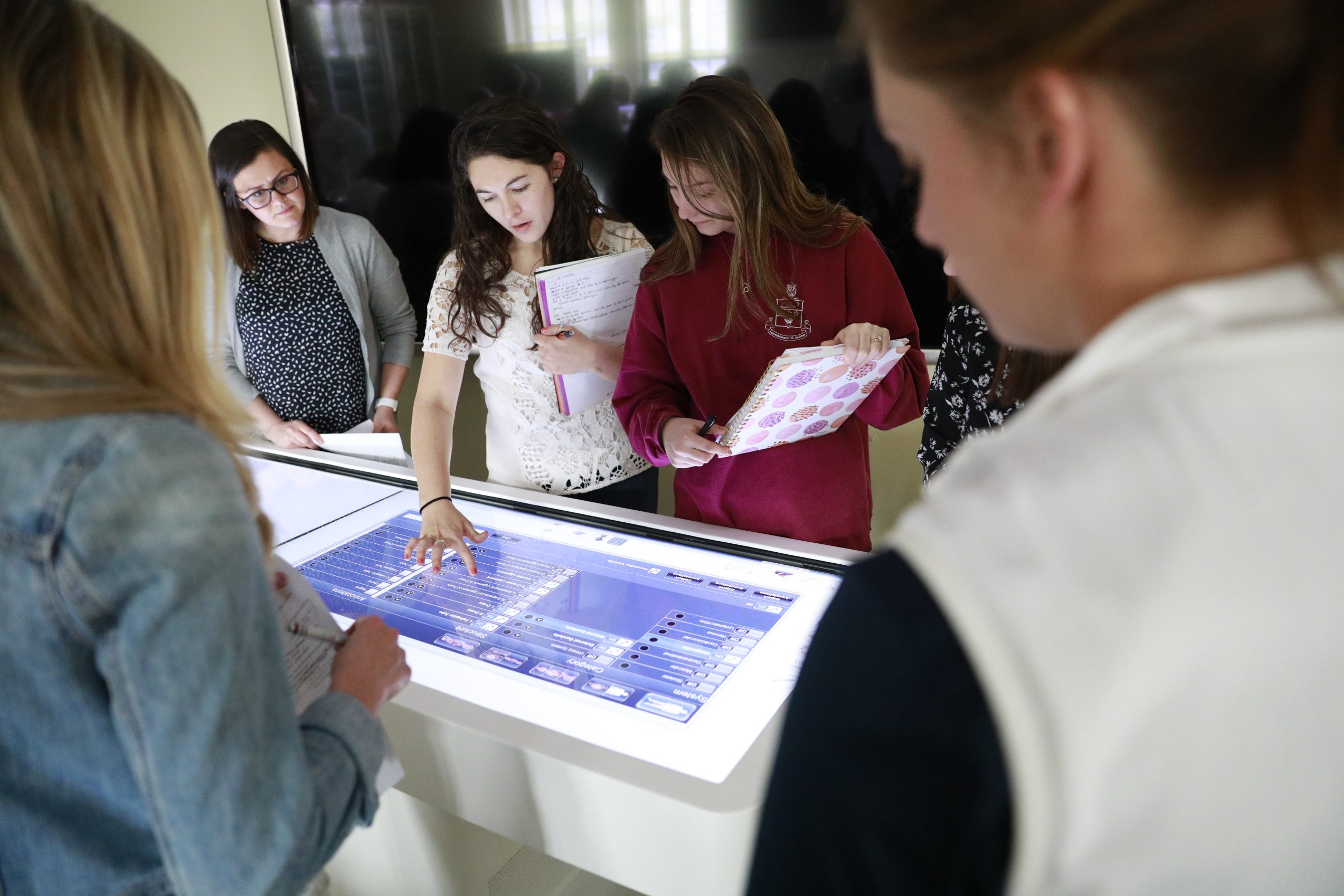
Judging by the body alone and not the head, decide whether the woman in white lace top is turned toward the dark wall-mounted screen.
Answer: no

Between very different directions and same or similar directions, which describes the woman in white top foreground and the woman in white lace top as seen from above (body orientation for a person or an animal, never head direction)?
very different directions

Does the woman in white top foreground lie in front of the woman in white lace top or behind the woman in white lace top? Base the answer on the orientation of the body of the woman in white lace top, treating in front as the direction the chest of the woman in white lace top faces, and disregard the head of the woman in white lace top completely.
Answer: in front

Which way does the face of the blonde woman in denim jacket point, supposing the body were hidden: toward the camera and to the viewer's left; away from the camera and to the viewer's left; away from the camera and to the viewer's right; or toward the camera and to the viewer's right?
away from the camera and to the viewer's right

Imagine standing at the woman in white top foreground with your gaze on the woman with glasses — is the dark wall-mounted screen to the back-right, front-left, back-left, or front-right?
front-right

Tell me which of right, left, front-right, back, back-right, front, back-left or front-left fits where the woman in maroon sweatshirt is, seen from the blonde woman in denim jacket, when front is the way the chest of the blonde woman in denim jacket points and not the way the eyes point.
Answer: front

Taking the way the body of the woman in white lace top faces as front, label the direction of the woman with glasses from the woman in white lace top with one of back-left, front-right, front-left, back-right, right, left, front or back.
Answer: back-right

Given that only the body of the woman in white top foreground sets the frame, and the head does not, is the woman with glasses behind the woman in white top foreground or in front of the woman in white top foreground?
in front

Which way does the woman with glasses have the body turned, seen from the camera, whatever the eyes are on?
toward the camera

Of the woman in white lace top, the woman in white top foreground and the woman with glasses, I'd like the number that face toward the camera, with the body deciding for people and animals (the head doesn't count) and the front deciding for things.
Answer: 2

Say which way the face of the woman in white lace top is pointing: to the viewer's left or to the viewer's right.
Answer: to the viewer's left

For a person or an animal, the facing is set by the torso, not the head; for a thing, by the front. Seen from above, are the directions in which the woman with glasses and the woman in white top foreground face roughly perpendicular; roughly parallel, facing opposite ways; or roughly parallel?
roughly parallel, facing opposite ways

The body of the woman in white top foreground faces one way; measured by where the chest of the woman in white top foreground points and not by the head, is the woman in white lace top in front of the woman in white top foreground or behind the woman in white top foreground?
in front

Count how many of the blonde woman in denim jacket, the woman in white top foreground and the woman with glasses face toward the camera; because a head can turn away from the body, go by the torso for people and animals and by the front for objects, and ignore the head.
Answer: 1

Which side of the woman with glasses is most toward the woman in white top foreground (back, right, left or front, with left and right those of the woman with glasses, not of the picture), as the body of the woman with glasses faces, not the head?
front

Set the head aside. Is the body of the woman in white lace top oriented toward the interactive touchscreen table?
yes

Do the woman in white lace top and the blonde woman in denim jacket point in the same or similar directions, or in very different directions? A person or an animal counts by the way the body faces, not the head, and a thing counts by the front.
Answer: very different directions
